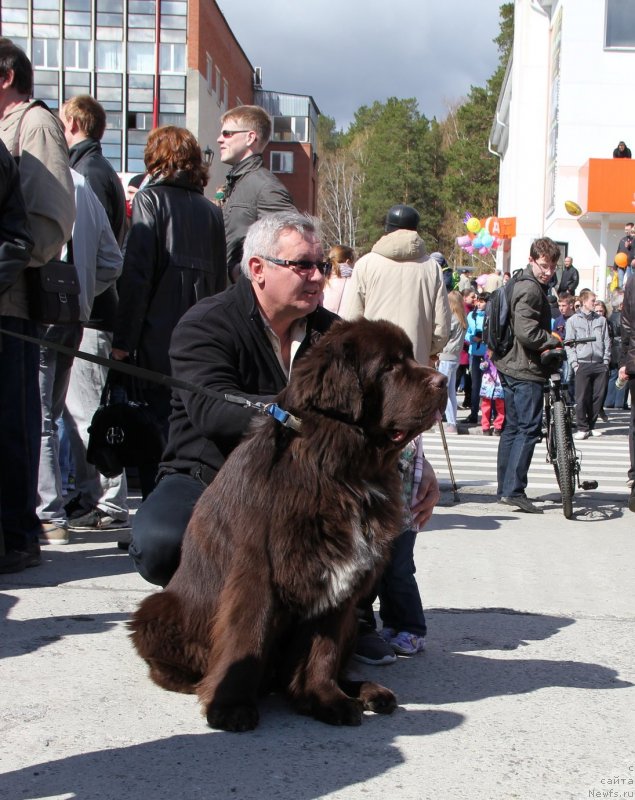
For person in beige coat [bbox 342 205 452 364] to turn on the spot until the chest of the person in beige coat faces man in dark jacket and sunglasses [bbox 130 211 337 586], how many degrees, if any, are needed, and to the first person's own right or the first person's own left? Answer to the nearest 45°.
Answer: approximately 180°

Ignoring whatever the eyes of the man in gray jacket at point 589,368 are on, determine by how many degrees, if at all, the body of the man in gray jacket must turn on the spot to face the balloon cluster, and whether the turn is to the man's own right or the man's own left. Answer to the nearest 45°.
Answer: approximately 180°

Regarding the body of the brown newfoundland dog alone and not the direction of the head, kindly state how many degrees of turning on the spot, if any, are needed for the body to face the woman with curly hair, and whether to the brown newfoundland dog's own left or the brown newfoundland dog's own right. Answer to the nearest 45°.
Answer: approximately 135° to the brown newfoundland dog's own left

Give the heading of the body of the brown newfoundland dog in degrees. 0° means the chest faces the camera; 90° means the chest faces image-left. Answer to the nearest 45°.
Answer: approximately 315°

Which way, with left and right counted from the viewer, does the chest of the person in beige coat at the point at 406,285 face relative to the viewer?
facing away from the viewer

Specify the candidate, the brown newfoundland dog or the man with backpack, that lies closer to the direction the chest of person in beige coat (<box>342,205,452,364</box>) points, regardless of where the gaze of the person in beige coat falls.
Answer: the man with backpack

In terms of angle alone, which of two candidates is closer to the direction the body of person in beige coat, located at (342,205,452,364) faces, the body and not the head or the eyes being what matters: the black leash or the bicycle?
the bicycle

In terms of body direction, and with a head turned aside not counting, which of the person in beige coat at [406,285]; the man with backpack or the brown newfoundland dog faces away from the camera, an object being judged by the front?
the person in beige coat
